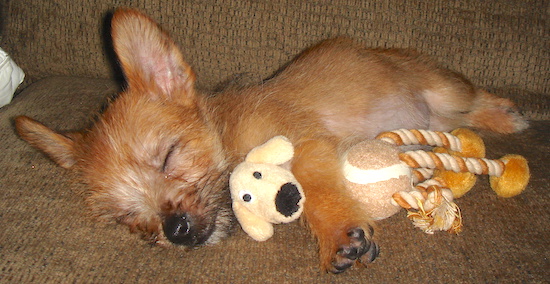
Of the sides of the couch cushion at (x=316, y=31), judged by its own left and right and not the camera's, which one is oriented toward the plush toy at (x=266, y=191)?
front

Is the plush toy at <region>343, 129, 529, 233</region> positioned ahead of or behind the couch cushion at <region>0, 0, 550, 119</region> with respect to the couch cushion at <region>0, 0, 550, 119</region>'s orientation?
ahead

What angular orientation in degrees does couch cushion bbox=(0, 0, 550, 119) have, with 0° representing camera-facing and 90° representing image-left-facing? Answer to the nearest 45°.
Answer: approximately 0°

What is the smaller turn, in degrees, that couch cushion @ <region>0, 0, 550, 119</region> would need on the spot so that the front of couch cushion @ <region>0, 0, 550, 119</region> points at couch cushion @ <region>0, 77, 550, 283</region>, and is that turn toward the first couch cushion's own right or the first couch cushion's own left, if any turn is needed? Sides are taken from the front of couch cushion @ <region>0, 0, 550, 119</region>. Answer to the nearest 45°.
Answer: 0° — it already faces it

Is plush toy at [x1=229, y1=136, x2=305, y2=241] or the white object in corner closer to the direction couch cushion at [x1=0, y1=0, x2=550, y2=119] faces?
the plush toy

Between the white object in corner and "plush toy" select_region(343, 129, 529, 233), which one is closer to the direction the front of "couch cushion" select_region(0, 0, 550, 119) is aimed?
the plush toy
